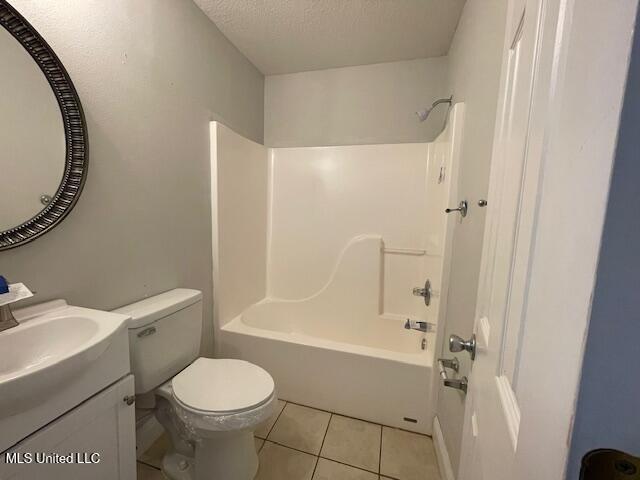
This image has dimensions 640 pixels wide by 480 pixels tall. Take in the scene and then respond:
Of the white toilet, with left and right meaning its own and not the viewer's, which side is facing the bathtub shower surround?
left

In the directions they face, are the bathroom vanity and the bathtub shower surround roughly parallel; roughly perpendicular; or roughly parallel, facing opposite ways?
roughly perpendicular

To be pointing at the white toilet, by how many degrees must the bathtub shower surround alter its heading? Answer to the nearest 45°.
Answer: approximately 45° to its right

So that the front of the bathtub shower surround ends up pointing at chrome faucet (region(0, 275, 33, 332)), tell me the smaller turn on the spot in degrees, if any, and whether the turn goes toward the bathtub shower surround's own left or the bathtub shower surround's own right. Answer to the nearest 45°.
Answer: approximately 45° to the bathtub shower surround's own right

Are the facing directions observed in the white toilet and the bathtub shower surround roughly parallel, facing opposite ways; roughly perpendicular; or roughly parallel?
roughly perpendicular

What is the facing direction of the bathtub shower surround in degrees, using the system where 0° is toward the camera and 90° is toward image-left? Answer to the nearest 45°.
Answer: approximately 0°
